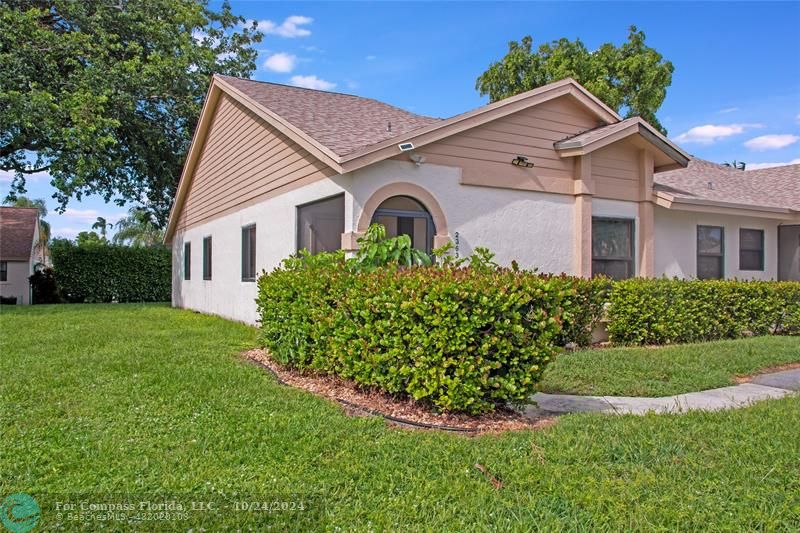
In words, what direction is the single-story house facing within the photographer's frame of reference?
facing the viewer and to the right of the viewer

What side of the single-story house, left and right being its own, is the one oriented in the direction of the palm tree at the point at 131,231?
back

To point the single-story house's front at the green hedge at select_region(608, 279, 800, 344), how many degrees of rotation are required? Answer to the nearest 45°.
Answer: approximately 45° to its left

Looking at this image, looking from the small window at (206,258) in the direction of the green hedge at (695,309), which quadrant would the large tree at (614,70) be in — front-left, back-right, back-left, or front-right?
front-left

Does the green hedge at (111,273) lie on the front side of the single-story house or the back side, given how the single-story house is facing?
on the back side

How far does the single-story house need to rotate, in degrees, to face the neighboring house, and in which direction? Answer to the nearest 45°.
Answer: approximately 180°

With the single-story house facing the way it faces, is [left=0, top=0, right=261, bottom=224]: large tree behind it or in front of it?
behind

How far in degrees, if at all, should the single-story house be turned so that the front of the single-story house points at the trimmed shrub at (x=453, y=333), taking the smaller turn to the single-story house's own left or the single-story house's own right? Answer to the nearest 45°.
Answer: approximately 45° to the single-story house's own right

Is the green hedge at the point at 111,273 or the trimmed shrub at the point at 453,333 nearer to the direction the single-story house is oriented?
the trimmed shrub
